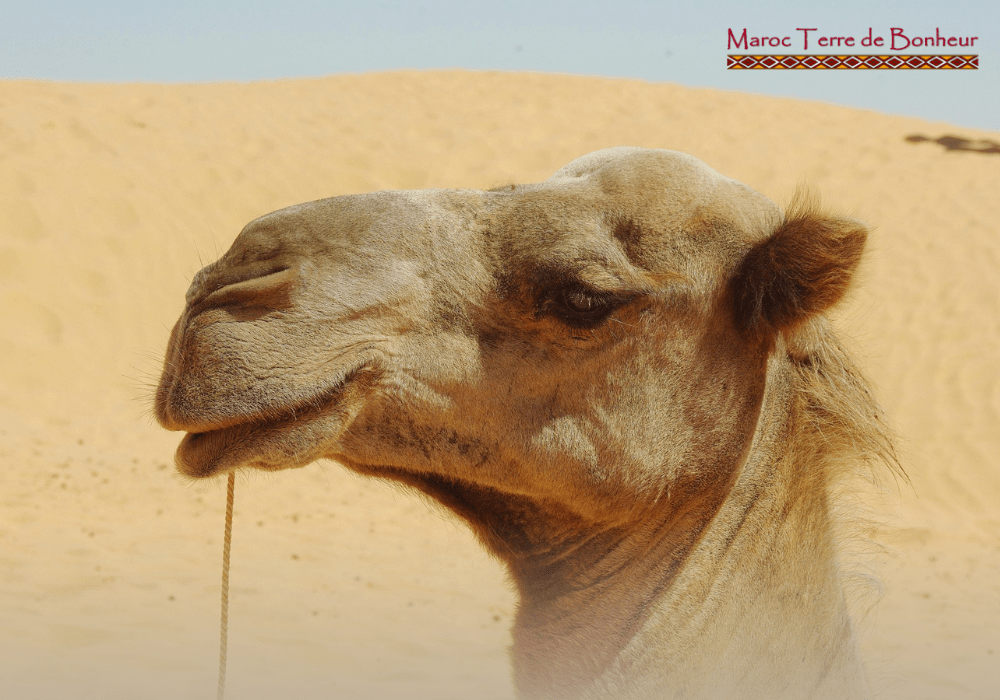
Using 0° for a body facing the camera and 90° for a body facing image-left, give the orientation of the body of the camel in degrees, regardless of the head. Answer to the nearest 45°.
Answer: approximately 90°
